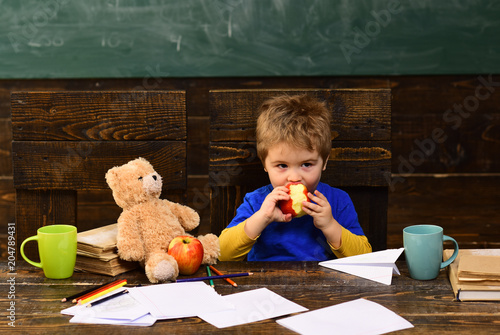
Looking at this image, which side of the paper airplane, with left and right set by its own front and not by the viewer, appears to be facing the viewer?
left

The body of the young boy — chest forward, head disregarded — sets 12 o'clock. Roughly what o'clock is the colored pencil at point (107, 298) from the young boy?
The colored pencil is roughly at 1 o'clock from the young boy.

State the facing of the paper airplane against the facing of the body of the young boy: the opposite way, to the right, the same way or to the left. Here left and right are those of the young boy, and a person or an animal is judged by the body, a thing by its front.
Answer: to the right

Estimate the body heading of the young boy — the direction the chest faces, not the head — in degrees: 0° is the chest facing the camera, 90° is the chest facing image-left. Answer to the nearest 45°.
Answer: approximately 0°

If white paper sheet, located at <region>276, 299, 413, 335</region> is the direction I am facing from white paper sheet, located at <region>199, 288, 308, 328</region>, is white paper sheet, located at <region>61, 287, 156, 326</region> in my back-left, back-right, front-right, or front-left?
back-right

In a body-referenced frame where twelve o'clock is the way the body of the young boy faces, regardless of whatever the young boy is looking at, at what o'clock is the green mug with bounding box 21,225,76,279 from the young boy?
The green mug is roughly at 2 o'clock from the young boy.

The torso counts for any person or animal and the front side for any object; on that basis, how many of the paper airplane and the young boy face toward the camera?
1
